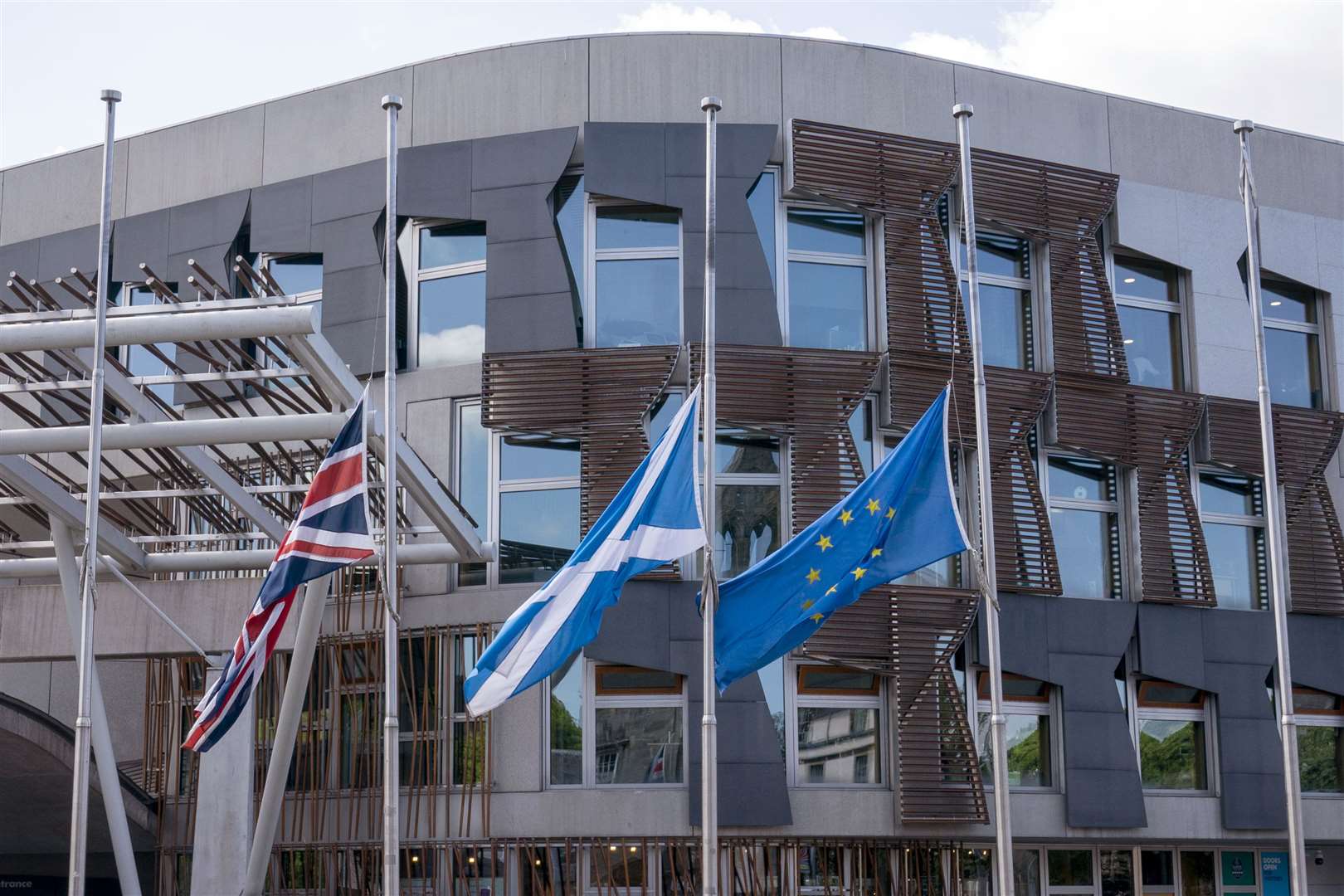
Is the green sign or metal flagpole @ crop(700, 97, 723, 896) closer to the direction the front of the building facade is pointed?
the metal flagpole

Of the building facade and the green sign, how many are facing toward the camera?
2

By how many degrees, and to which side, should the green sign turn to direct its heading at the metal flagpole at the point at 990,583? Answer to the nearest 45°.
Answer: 0° — it already faces it

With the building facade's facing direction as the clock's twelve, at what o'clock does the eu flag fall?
The eu flag is roughly at 12 o'clock from the building facade.

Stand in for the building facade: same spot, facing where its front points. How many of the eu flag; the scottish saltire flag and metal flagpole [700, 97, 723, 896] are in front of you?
3

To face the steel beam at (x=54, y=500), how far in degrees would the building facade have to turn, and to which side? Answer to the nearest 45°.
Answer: approximately 90° to its right

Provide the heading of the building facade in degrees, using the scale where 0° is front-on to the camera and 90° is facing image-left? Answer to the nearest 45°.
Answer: approximately 0°
